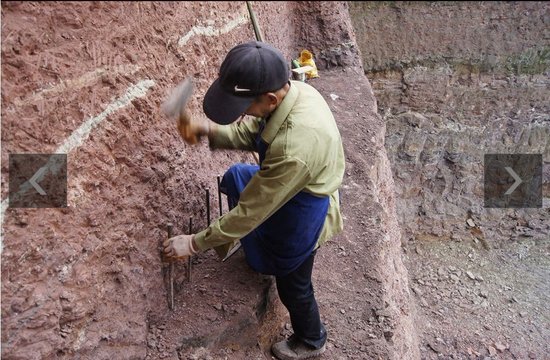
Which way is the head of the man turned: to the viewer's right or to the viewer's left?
to the viewer's left

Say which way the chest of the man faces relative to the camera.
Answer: to the viewer's left
